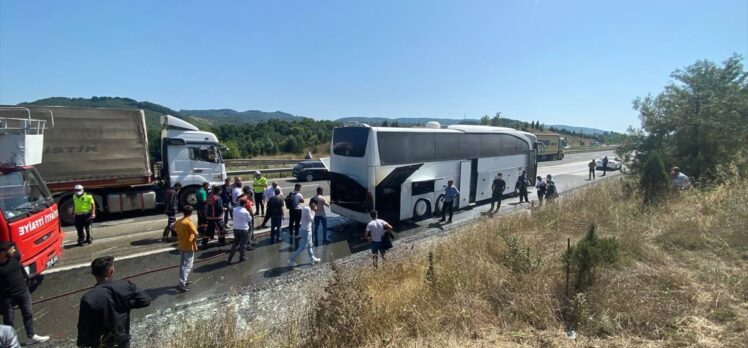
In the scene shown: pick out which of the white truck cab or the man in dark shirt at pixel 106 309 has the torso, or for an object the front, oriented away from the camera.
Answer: the man in dark shirt

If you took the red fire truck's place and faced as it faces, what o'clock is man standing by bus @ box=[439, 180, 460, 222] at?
The man standing by bus is roughly at 11 o'clock from the red fire truck.

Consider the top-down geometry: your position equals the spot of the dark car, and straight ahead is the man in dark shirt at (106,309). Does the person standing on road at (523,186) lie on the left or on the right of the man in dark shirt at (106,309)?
left

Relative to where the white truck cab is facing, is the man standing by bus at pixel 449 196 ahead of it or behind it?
ahead

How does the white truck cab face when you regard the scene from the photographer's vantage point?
facing to the right of the viewer

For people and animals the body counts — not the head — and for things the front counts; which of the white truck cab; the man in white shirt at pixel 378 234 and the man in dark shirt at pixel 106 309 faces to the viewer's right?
the white truck cab

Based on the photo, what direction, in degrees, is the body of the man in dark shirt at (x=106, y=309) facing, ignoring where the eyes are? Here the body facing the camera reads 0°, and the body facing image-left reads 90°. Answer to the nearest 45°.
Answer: approximately 180°

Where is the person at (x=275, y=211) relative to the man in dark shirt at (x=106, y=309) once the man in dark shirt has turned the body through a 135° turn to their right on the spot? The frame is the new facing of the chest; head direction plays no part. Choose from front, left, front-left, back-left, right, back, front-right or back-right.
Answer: left

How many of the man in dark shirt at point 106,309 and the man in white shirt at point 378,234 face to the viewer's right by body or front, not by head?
0

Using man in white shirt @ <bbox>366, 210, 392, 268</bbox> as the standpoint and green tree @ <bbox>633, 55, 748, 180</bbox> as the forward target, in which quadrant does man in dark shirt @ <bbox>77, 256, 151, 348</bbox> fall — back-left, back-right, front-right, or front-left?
back-right

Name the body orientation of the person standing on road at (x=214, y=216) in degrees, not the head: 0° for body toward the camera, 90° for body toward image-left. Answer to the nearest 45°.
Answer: approximately 225°
